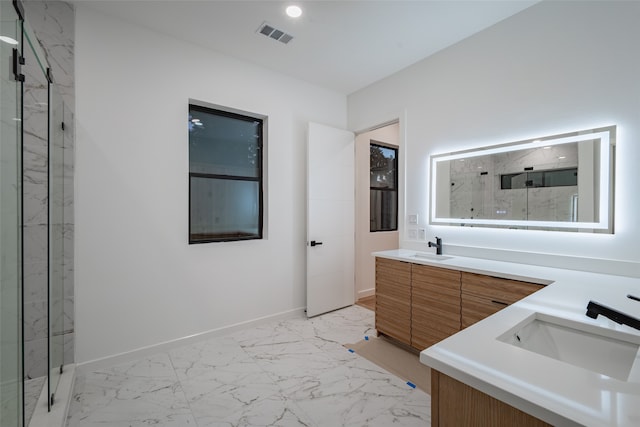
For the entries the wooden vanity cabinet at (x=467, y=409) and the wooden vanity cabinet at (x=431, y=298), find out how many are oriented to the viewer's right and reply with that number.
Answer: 0

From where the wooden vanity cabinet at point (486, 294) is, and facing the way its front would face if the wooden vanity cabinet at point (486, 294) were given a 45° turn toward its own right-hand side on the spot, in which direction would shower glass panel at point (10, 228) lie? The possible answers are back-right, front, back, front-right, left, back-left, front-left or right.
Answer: front-left

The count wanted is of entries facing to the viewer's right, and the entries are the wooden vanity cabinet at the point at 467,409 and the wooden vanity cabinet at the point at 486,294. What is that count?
0

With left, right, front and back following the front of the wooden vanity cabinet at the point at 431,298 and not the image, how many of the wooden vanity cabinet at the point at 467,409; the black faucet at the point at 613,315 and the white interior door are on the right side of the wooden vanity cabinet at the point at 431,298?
1

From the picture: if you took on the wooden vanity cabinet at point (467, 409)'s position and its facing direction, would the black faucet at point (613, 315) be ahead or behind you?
behind

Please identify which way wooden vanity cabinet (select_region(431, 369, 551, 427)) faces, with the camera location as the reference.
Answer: facing the viewer and to the left of the viewer

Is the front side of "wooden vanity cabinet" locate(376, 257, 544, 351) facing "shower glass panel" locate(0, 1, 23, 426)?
yes

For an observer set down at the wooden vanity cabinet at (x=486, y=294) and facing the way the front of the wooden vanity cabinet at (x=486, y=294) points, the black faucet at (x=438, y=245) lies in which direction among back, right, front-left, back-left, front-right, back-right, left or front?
right

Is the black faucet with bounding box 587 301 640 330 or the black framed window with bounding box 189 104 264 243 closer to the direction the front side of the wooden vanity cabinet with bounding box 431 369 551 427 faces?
the black framed window

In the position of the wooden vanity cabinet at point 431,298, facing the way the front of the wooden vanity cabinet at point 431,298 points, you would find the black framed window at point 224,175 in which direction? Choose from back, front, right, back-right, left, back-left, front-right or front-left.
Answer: front-right

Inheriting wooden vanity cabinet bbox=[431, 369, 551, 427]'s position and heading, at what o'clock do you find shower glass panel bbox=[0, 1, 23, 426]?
The shower glass panel is roughly at 1 o'clock from the wooden vanity cabinet.
